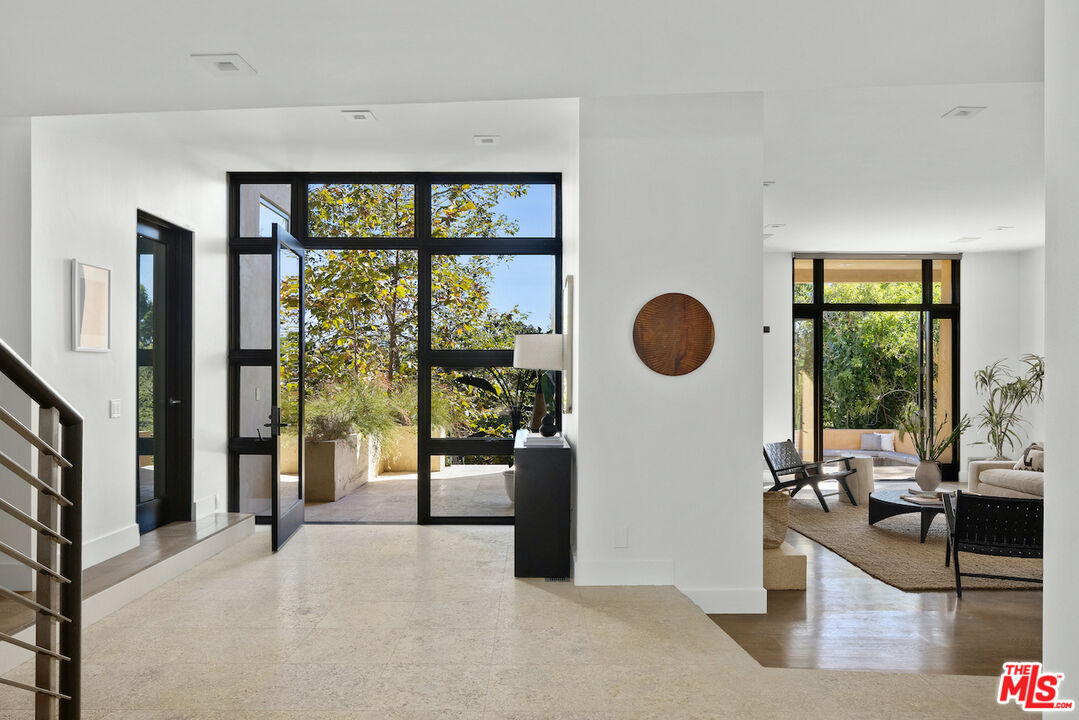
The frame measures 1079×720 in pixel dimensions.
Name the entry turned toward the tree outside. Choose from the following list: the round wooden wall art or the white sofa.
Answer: the white sofa

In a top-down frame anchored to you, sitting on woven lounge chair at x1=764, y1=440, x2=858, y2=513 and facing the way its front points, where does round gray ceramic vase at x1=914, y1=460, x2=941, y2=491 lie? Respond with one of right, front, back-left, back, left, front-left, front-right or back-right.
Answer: front-left

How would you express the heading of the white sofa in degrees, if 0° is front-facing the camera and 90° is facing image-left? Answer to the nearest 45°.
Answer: approximately 45°

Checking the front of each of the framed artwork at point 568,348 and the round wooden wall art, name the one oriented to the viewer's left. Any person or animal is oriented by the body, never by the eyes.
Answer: the framed artwork

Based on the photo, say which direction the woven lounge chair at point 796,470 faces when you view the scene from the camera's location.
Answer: facing the viewer and to the right of the viewer

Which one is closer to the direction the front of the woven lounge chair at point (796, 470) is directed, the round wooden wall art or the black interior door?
the round wooden wall art

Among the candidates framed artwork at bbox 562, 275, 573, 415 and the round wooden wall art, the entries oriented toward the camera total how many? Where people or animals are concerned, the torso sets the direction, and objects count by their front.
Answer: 1

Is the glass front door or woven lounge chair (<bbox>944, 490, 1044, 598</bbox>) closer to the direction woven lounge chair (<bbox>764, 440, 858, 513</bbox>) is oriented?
the woven lounge chair

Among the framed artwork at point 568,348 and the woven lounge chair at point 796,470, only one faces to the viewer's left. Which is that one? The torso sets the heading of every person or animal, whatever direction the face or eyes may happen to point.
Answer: the framed artwork

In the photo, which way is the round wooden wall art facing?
toward the camera

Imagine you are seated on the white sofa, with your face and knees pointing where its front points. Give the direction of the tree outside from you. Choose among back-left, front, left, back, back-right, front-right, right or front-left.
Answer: front

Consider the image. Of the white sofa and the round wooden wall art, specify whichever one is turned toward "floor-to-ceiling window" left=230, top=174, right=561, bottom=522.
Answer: the white sofa

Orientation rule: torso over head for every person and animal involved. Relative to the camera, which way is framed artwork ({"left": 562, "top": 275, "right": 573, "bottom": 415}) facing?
to the viewer's left

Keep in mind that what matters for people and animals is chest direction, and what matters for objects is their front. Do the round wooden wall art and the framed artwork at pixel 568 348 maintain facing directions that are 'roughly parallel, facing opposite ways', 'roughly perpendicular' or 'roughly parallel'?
roughly perpendicular

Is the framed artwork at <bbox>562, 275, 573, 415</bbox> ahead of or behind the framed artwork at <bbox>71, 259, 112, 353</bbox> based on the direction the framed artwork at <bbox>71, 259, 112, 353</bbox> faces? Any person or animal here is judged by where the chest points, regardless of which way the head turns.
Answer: ahead

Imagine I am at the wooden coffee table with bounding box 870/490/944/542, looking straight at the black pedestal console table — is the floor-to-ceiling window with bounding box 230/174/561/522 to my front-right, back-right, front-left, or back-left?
front-right

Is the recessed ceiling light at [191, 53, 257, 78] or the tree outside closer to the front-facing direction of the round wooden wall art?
the recessed ceiling light
